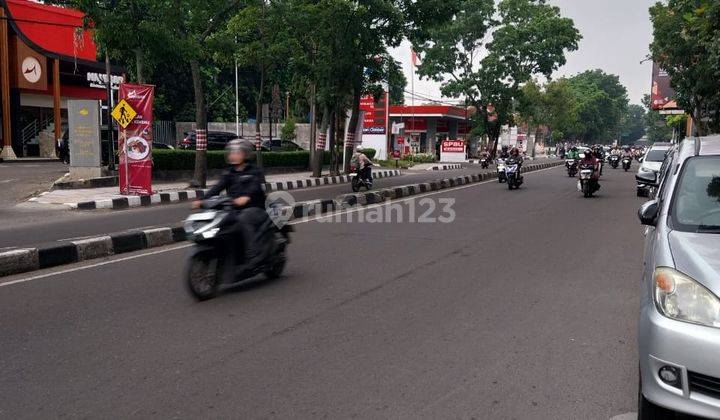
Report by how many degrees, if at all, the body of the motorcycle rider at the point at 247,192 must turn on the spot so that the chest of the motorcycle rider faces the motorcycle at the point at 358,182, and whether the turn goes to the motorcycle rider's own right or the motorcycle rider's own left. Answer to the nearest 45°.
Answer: approximately 135° to the motorcycle rider's own right

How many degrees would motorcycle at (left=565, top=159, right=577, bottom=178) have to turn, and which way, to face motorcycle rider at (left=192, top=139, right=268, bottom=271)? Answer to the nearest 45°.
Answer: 0° — it already faces them

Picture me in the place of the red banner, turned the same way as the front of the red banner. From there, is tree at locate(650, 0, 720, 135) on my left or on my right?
on my left

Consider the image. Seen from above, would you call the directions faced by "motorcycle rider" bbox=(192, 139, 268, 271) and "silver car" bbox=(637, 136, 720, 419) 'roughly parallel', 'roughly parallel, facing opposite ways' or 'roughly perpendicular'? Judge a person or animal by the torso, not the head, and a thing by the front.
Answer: roughly parallel

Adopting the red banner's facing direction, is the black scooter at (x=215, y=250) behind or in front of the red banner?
in front

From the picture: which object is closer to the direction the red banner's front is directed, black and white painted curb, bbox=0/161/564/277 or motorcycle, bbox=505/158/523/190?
the black and white painted curb

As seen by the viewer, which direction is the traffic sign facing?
toward the camera

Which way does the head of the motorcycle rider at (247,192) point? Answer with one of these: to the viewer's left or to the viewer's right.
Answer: to the viewer's left

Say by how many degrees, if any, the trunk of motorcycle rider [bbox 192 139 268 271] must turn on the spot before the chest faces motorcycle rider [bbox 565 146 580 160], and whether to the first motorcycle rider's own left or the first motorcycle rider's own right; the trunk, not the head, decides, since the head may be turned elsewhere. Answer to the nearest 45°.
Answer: approximately 180°

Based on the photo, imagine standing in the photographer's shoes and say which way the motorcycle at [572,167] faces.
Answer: facing the viewer

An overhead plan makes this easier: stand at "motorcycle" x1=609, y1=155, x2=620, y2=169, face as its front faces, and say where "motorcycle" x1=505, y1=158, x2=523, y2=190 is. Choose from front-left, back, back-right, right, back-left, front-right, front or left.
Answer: front

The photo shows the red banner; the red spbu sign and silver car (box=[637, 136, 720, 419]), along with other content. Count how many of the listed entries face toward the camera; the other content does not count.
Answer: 3

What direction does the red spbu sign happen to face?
toward the camera

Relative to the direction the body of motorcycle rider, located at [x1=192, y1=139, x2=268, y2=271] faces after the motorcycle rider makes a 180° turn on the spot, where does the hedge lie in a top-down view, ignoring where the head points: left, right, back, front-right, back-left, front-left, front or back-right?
front-left

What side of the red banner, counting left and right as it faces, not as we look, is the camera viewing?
front
